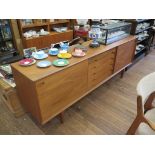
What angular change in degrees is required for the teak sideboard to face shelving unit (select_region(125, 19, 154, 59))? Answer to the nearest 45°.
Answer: approximately 90° to its left

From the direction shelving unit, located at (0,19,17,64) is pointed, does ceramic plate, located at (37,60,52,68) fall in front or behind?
in front

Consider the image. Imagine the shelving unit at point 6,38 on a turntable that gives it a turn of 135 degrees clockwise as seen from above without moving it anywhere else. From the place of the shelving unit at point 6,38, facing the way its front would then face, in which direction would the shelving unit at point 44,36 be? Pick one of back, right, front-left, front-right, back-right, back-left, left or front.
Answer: back

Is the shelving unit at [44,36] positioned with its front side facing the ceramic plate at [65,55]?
yes

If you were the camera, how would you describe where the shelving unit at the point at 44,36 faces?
facing the viewer

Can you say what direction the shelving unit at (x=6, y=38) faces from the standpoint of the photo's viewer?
facing the viewer and to the right of the viewer

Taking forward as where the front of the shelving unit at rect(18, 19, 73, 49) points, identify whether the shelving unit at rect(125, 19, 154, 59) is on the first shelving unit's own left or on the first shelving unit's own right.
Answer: on the first shelving unit's own left
